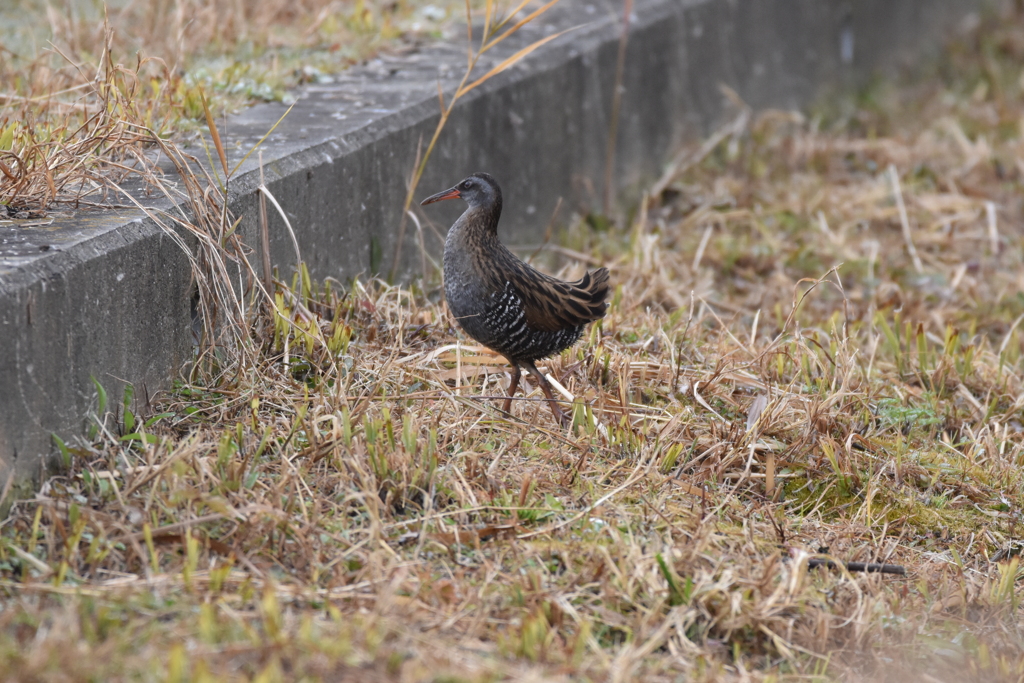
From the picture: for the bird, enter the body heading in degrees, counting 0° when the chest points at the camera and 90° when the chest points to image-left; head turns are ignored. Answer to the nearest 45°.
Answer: approximately 90°
